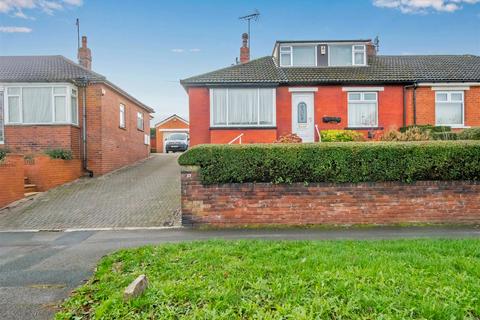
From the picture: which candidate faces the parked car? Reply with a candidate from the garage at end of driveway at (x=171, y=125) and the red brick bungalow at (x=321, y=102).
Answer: the garage at end of driveway

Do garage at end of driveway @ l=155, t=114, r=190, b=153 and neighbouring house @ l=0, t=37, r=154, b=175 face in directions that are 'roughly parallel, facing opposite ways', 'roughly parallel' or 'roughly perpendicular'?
roughly parallel

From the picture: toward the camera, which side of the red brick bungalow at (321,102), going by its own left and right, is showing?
front

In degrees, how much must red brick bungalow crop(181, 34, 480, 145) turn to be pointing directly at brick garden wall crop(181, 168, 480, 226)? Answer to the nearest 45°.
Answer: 0° — it already faces it

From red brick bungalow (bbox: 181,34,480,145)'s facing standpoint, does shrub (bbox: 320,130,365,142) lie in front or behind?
in front

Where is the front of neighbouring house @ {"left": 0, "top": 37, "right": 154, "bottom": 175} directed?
toward the camera

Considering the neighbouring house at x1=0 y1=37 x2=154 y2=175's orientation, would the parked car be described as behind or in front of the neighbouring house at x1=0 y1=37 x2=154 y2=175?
behind

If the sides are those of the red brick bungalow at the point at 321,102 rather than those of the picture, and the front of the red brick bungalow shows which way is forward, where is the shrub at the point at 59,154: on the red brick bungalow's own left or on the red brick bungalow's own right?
on the red brick bungalow's own right

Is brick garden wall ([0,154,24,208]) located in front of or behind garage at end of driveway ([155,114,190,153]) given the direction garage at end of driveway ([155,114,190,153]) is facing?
in front

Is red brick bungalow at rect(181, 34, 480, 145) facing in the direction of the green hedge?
yes

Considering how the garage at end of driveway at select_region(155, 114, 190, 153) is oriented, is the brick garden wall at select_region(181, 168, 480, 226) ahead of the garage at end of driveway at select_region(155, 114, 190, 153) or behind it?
ahead
